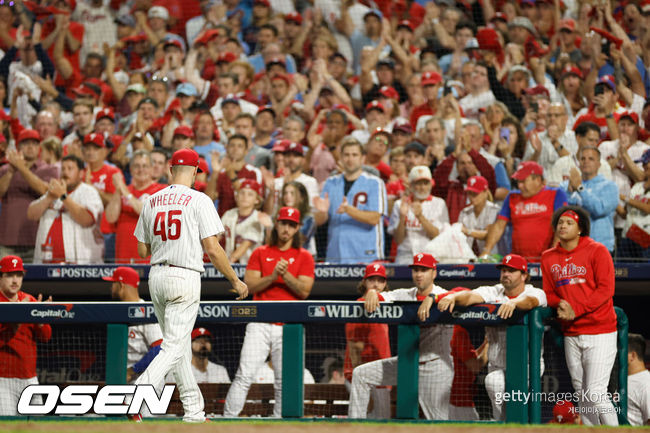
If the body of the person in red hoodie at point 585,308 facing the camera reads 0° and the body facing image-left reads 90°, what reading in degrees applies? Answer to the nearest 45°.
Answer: approximately 45°

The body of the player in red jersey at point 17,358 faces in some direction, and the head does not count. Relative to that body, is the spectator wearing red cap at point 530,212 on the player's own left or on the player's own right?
on the player's own left

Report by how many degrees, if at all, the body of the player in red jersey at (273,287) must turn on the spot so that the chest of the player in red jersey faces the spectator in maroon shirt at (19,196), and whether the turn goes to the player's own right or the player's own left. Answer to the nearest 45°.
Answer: approximately 135° to the player's own right

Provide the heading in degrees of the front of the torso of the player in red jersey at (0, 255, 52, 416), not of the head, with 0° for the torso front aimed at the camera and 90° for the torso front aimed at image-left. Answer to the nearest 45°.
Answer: approximately 0°

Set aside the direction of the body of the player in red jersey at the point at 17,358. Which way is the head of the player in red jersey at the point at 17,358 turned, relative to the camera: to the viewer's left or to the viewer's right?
to the viewer's right

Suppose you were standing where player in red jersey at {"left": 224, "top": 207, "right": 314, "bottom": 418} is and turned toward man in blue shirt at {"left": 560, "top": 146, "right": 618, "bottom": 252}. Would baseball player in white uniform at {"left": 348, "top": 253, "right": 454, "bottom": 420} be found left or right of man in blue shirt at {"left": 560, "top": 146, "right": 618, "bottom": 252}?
right

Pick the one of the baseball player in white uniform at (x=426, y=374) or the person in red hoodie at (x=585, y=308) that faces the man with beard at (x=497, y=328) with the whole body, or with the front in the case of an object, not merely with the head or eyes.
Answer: the person in red hoodie

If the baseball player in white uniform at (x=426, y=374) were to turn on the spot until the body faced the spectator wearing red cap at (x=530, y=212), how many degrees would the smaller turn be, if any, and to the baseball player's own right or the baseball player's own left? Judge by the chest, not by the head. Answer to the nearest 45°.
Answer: approximately 180°

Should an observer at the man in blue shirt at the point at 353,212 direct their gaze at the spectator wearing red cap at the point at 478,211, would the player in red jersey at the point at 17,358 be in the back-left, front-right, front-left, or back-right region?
back-right
